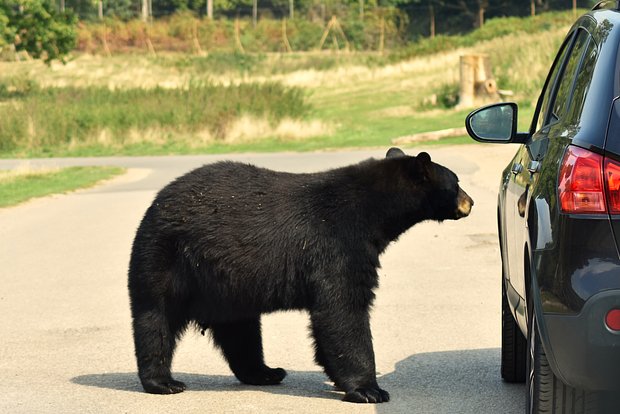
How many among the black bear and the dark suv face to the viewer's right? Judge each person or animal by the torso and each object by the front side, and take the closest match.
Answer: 1

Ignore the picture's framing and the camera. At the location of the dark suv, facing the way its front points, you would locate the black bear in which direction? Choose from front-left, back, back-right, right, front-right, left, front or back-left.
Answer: front-left

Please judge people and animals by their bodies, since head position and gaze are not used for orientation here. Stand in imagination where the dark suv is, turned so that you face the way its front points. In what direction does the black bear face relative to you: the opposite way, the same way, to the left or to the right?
to the right

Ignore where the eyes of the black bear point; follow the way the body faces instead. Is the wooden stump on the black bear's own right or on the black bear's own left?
on the black bear's own left

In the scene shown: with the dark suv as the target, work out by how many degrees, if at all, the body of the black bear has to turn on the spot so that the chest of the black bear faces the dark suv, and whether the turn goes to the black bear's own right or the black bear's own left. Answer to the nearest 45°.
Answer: approximately 45° to the black bear's own right

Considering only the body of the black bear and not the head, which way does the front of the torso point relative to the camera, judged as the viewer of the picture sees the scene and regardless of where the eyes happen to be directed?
to the viewer's right

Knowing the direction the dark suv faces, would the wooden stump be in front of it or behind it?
in front

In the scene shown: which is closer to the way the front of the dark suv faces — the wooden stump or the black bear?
the wooden stump

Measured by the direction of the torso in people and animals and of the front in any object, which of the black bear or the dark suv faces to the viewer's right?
the black bear

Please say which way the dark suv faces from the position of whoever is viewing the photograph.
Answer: facing away from the viewer
